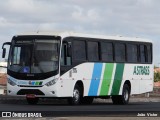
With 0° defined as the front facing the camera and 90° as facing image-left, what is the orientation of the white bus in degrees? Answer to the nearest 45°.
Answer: approximately 45°
